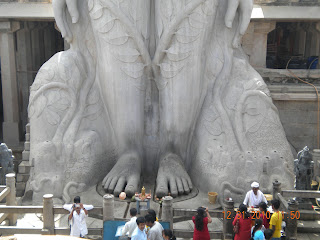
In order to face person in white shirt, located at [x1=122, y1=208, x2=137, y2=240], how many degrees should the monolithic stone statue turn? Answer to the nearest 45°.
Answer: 0° — it already faces them

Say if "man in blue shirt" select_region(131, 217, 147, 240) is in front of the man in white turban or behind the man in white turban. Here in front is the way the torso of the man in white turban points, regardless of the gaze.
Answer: in front

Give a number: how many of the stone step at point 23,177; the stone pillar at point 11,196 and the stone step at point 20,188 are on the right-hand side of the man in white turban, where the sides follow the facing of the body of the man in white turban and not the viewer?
3

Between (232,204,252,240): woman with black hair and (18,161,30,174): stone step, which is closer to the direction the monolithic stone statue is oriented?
the woman with black hair

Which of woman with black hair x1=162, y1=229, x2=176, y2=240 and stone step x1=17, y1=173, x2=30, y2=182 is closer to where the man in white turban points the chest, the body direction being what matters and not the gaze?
the woman with black hair

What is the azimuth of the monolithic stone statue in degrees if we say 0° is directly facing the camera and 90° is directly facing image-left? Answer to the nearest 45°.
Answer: approximately 0°

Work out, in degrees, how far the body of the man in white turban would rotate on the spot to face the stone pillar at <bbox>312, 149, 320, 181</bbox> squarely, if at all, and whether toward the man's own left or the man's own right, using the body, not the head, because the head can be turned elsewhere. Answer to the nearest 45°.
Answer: approximately 135° to the man's own left
